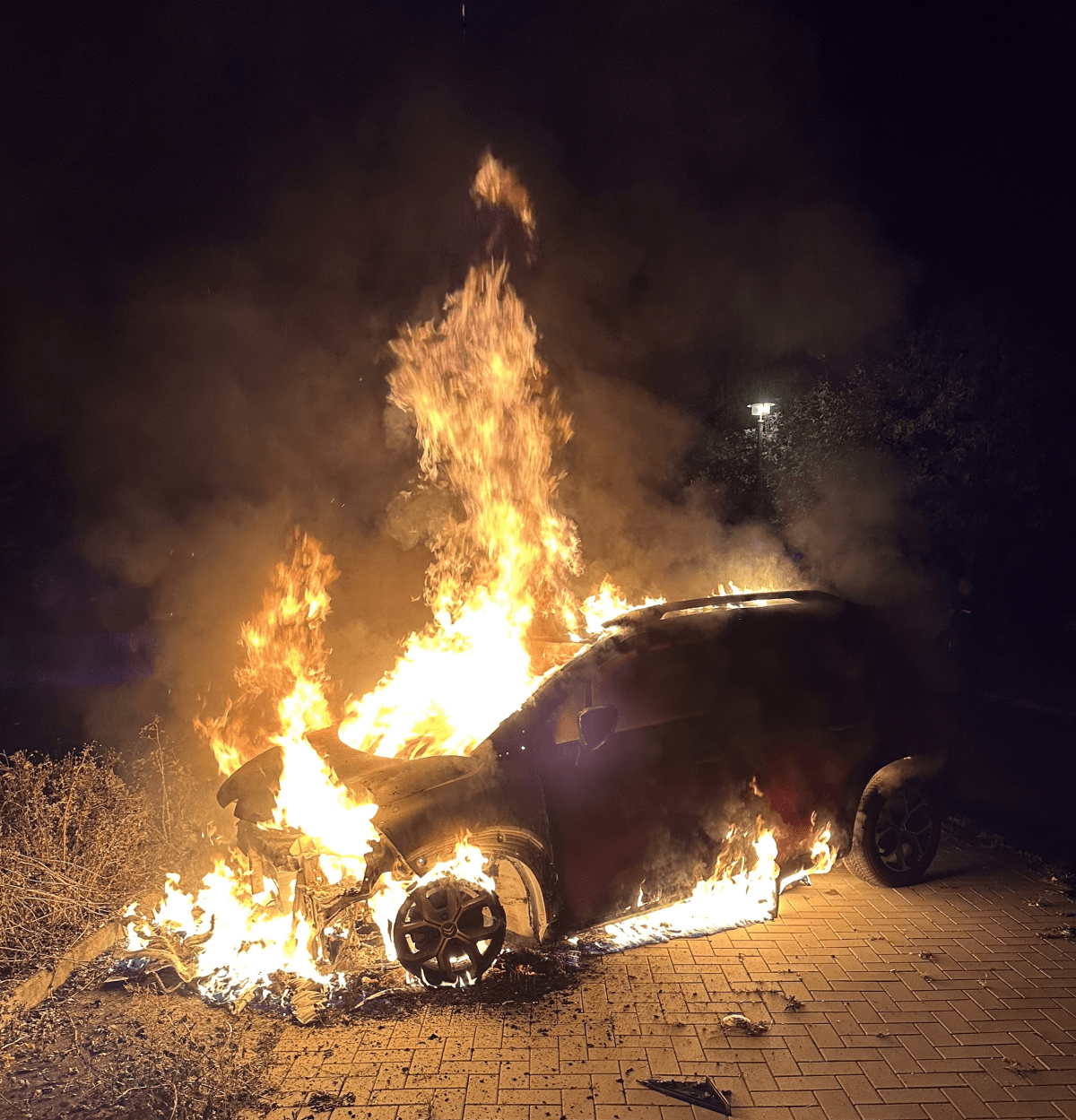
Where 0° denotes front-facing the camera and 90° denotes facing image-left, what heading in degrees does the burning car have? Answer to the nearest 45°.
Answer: approximately 45°

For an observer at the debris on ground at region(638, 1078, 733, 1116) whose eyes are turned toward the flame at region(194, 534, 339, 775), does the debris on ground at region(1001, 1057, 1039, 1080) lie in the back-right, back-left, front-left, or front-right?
back-right

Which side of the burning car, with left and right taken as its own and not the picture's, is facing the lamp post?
back
